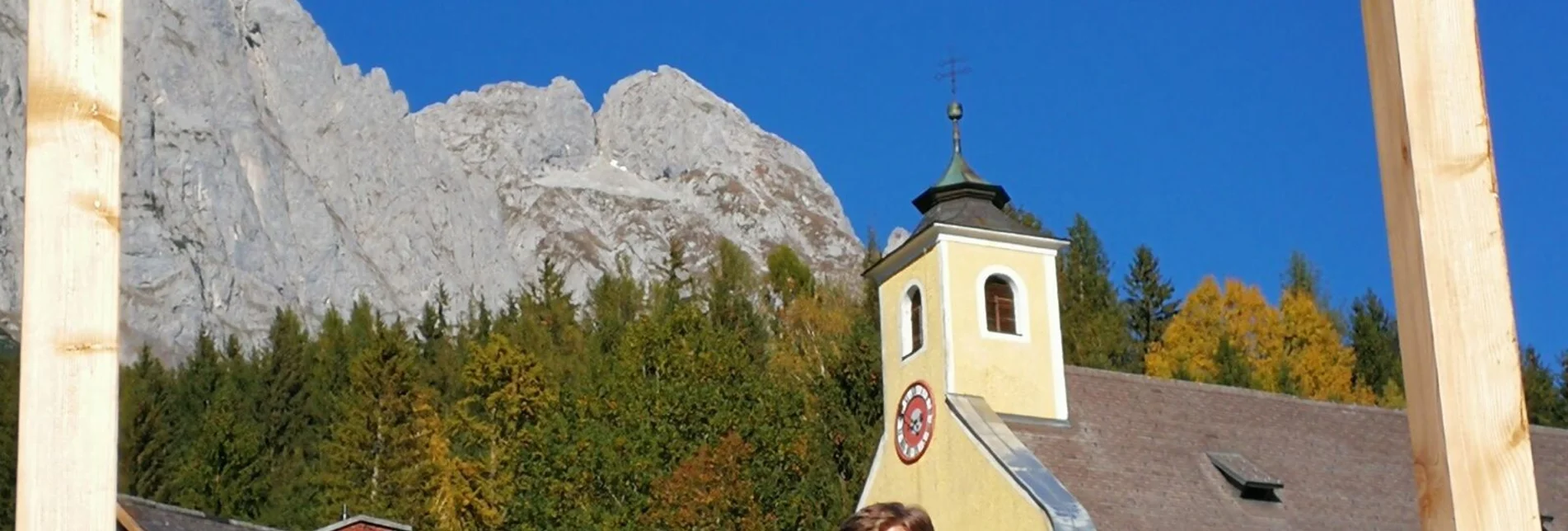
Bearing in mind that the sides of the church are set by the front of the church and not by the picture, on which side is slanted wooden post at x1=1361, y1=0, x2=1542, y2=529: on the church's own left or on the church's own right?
on the church's own left

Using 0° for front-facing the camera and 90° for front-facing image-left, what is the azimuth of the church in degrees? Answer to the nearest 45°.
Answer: approximately 45°

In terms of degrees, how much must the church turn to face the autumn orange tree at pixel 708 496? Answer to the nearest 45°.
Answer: approximately 90° to its right

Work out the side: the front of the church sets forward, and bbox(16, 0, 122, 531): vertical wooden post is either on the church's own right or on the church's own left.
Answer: on the church's own left
